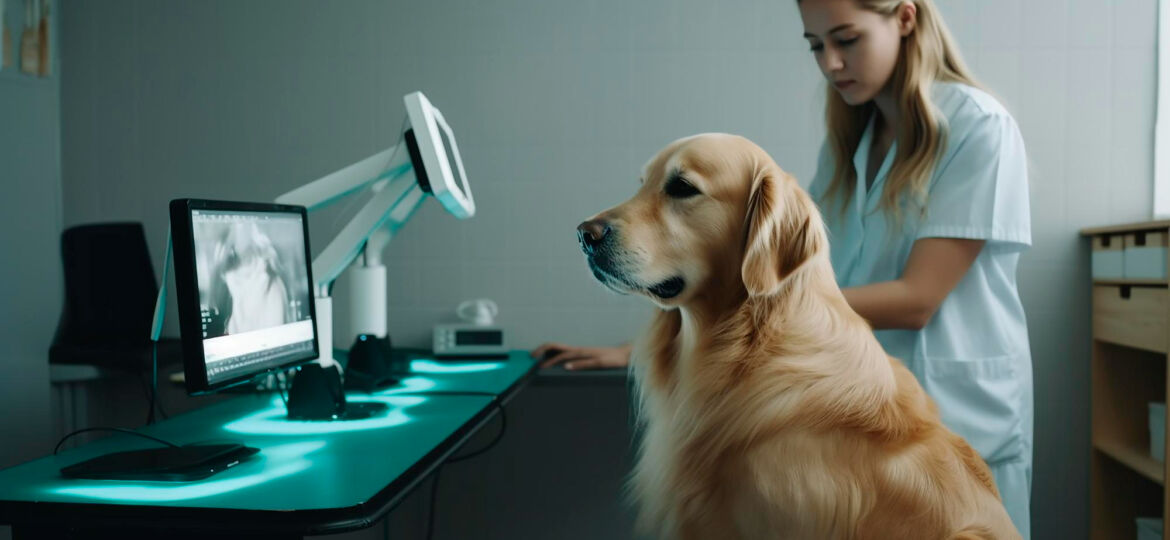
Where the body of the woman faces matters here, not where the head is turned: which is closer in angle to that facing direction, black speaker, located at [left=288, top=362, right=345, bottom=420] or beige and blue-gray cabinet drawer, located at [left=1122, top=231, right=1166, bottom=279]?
the black speaker

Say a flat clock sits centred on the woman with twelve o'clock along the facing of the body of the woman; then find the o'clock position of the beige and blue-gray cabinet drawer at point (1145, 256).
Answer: The beige and blue-gray cabinet drawer is roughly at 6 o'clock from the woman.

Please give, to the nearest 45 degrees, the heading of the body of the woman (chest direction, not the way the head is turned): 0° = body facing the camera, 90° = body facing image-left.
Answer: approximately 45°

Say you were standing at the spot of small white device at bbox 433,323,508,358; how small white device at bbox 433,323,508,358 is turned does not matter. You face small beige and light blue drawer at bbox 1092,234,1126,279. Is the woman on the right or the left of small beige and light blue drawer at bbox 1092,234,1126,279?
right

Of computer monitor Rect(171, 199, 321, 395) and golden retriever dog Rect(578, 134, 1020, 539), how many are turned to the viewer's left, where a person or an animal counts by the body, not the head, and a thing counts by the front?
1

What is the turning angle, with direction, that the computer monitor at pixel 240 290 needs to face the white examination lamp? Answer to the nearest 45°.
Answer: approximately 90° to its left

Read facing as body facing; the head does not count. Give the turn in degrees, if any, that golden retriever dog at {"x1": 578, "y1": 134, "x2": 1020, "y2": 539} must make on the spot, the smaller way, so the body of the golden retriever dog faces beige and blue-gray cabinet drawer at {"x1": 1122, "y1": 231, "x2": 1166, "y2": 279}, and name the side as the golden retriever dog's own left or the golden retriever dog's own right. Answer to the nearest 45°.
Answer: approximately 135° to the golden retriever dog's own right

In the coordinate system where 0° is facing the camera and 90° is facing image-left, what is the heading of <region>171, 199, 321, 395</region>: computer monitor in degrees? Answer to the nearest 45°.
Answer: approximately 315°

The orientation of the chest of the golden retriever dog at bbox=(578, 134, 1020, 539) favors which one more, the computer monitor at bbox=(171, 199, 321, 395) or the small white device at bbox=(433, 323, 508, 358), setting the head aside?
the computer monitor

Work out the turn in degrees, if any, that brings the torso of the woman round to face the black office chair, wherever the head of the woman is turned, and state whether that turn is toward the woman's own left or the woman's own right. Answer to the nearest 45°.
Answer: approximately 45° to the woman's own right

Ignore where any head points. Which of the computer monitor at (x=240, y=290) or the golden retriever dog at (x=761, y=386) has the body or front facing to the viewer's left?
the golden retriever dog

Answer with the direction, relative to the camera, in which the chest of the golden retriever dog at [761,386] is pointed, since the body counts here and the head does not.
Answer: to the viewer's left

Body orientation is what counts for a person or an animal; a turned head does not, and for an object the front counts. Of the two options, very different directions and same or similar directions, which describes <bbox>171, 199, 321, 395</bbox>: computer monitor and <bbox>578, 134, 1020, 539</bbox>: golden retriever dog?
very different directions
